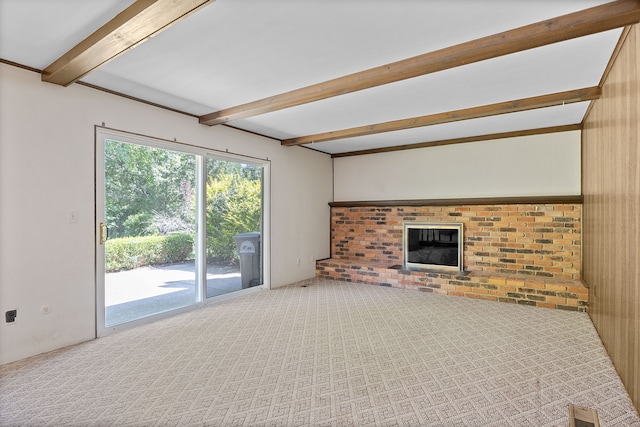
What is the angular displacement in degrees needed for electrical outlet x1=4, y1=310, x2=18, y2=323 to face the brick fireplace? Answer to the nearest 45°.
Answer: approximately 90° to its left

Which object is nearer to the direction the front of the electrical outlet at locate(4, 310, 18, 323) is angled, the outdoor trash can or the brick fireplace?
the brick fireplace

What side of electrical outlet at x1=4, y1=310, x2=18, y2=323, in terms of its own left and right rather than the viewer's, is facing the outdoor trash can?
left

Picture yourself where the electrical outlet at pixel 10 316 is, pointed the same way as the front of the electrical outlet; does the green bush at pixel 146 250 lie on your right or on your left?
on your left

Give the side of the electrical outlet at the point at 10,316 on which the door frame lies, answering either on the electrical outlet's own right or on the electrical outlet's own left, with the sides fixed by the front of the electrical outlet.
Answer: on the electrical outlet's own left

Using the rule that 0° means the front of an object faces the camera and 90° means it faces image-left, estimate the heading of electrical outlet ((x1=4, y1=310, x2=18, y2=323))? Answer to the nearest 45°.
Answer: approximately 0°

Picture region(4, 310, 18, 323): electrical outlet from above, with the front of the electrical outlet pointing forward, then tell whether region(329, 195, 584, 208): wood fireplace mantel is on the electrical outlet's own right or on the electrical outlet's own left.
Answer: on the electrical outlet's own left
